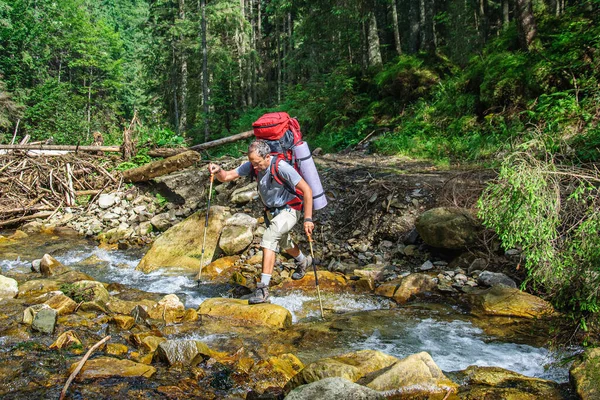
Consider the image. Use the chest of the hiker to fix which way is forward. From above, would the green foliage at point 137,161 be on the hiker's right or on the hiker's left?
on the hiker's right

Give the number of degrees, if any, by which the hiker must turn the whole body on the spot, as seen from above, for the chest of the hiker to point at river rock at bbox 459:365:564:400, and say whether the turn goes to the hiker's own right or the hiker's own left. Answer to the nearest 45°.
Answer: approximately 90° to the hiker's own left

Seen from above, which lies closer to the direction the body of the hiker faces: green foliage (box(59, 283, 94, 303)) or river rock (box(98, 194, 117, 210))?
the green foliage

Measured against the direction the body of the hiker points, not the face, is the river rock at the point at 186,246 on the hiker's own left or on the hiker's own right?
on the hiker's own right

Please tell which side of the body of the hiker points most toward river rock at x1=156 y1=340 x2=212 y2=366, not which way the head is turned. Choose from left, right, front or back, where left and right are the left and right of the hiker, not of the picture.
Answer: front

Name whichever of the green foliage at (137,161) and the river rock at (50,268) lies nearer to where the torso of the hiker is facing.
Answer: the river rock

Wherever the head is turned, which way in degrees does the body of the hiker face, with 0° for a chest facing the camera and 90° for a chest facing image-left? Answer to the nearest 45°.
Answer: approximately 45°

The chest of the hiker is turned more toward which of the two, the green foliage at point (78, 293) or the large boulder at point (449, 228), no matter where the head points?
the green foliage

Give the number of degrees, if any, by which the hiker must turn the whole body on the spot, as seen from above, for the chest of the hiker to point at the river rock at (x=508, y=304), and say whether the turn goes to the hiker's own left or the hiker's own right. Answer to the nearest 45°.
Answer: approximately 135° to the hiker's own left

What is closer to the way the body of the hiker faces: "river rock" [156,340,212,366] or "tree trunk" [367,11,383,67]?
the river rock

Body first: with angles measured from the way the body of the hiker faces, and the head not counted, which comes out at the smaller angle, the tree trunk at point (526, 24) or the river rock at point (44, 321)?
the river rock

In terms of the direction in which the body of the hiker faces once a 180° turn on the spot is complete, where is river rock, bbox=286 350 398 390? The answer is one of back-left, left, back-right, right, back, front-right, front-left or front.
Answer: back-right

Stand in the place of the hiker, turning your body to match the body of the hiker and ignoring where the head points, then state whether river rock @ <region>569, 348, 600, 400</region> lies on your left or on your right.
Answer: on your left

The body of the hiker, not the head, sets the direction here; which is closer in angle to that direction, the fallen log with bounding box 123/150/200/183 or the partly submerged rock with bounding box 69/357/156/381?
the partly submerged rock
